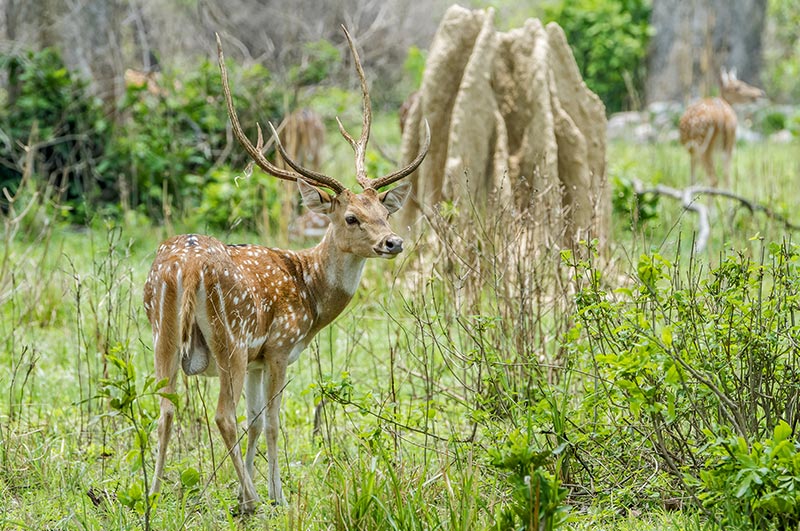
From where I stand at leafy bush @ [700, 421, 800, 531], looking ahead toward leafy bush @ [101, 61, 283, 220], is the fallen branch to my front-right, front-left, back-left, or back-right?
front-right

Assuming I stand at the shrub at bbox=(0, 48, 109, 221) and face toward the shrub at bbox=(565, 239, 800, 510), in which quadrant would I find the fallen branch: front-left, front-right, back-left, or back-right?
front-left

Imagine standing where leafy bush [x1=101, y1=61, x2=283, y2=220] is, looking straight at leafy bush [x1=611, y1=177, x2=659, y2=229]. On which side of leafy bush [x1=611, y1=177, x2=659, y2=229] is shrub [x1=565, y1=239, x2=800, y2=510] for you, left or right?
right
